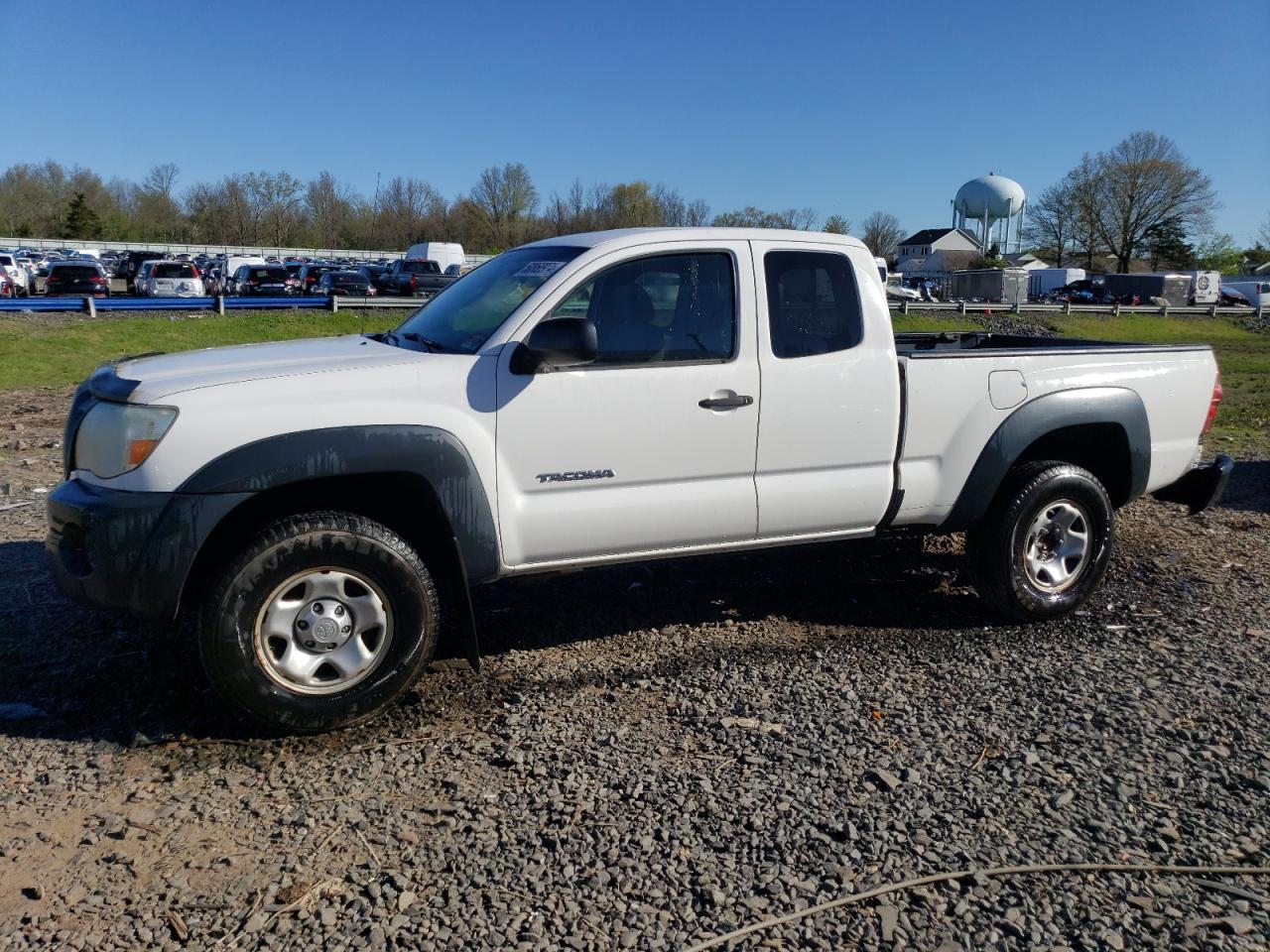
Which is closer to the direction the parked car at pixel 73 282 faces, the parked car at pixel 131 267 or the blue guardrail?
the parked car

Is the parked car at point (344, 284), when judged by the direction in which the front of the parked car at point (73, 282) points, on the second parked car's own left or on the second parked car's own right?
on the second parked car's own right

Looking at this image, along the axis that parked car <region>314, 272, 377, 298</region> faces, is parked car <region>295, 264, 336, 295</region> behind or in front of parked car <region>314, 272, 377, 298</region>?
in front

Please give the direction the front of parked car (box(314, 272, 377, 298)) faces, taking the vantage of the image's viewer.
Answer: facing away from the viewer and to the left of the viewer

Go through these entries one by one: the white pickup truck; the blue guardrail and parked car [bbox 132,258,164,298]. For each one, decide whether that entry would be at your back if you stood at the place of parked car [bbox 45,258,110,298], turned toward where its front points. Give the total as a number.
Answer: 2

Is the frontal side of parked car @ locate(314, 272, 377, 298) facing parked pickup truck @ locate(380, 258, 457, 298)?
no

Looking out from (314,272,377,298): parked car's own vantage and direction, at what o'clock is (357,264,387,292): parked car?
(357,264,387,292): parked car is roughly at 2 o'clock from (314,272,377,298): parked car.

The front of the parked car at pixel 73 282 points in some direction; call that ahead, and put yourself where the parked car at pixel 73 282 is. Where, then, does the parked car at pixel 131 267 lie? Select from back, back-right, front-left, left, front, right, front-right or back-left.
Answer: front

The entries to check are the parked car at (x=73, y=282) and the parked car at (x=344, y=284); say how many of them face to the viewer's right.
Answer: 0

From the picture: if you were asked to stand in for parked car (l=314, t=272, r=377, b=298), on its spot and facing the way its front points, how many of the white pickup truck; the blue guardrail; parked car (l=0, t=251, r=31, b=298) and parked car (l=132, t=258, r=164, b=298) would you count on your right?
0

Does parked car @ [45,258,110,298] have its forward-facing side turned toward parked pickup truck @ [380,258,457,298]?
no

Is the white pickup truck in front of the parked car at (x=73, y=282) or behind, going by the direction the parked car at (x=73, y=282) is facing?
behind

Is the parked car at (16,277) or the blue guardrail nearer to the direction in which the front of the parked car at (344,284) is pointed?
the parked car

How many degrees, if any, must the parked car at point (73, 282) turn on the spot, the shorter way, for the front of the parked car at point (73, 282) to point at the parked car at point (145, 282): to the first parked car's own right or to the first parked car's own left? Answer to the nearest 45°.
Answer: approximately 45° to the first parked car's own right

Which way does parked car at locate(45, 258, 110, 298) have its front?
away from the camera
